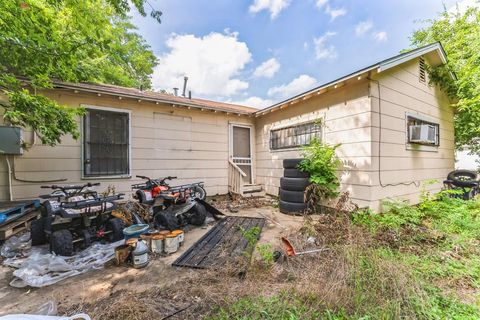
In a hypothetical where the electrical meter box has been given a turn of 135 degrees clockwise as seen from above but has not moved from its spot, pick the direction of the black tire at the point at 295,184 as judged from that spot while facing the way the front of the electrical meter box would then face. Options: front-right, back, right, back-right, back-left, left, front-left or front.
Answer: back

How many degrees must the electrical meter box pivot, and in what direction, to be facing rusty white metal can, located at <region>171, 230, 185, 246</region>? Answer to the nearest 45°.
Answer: approximately 45° to its left

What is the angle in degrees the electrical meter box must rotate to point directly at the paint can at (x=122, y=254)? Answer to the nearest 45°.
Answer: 0° — it already faces it

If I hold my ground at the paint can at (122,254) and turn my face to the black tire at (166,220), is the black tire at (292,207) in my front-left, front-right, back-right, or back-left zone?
front-right

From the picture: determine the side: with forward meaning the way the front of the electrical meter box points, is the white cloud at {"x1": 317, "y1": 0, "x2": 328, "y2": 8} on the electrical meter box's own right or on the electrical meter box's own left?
on the electrical meter box's own left

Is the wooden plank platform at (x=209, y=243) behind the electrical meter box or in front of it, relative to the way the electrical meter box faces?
in front

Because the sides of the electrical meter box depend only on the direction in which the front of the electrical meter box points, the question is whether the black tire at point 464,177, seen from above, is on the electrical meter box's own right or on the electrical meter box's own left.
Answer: on the electrical meter box's own left

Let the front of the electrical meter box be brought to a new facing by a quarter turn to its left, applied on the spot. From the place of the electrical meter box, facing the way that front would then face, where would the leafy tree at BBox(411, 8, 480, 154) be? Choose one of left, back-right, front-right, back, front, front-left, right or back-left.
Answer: front-right

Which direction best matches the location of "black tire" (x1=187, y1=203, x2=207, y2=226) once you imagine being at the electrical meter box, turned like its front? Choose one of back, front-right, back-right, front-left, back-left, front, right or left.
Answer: front-left

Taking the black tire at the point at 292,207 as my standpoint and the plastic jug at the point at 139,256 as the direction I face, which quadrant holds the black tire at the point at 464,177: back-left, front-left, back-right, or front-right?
back-left

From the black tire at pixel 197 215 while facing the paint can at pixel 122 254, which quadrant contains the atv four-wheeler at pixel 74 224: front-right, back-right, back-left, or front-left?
front-right

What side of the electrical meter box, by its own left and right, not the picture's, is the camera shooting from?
front

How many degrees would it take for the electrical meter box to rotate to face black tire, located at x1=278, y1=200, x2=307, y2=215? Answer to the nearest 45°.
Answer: approximately 45° to its left

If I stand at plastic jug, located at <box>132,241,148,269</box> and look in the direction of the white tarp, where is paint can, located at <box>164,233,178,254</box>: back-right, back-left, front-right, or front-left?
back-right

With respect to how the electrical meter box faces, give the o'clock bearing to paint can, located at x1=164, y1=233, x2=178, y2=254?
The paint can is roughly at 11 o'clock from the electrical meter box.

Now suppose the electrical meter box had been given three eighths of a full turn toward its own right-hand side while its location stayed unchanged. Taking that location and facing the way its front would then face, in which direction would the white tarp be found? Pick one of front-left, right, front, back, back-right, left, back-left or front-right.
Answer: back-left
